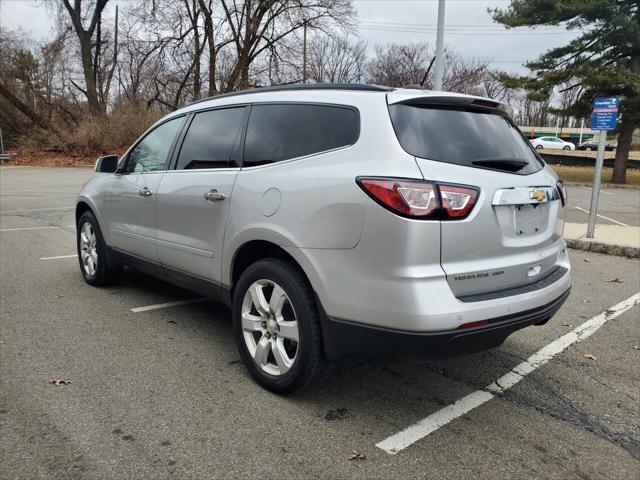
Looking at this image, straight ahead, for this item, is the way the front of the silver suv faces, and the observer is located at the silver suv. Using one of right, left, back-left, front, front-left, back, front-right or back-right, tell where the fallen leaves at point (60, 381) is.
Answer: front-left

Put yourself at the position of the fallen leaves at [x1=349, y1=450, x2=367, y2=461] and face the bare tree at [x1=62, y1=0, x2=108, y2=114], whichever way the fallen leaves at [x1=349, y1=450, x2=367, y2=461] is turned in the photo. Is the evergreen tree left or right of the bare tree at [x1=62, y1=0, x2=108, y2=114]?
right

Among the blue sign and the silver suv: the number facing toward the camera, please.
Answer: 1

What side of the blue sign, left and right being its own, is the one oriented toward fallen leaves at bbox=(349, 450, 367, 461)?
front

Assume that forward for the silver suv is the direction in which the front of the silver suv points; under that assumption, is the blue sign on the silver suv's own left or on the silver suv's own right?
on the silver suv's own right

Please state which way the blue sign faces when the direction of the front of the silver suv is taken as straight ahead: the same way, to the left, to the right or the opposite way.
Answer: to the left

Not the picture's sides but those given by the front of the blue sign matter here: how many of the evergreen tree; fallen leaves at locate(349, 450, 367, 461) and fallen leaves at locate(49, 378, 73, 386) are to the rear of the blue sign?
1

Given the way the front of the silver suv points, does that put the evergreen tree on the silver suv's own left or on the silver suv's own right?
on the silver suv's own right

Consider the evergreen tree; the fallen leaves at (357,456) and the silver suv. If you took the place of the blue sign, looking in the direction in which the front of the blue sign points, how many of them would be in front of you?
2

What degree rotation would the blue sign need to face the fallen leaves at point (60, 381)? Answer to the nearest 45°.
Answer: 0° — it already faces it

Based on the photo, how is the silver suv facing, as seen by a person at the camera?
facing away from the viewer and to the left of the viewer

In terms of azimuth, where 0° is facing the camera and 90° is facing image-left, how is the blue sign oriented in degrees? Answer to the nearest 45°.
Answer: approximately 0°
